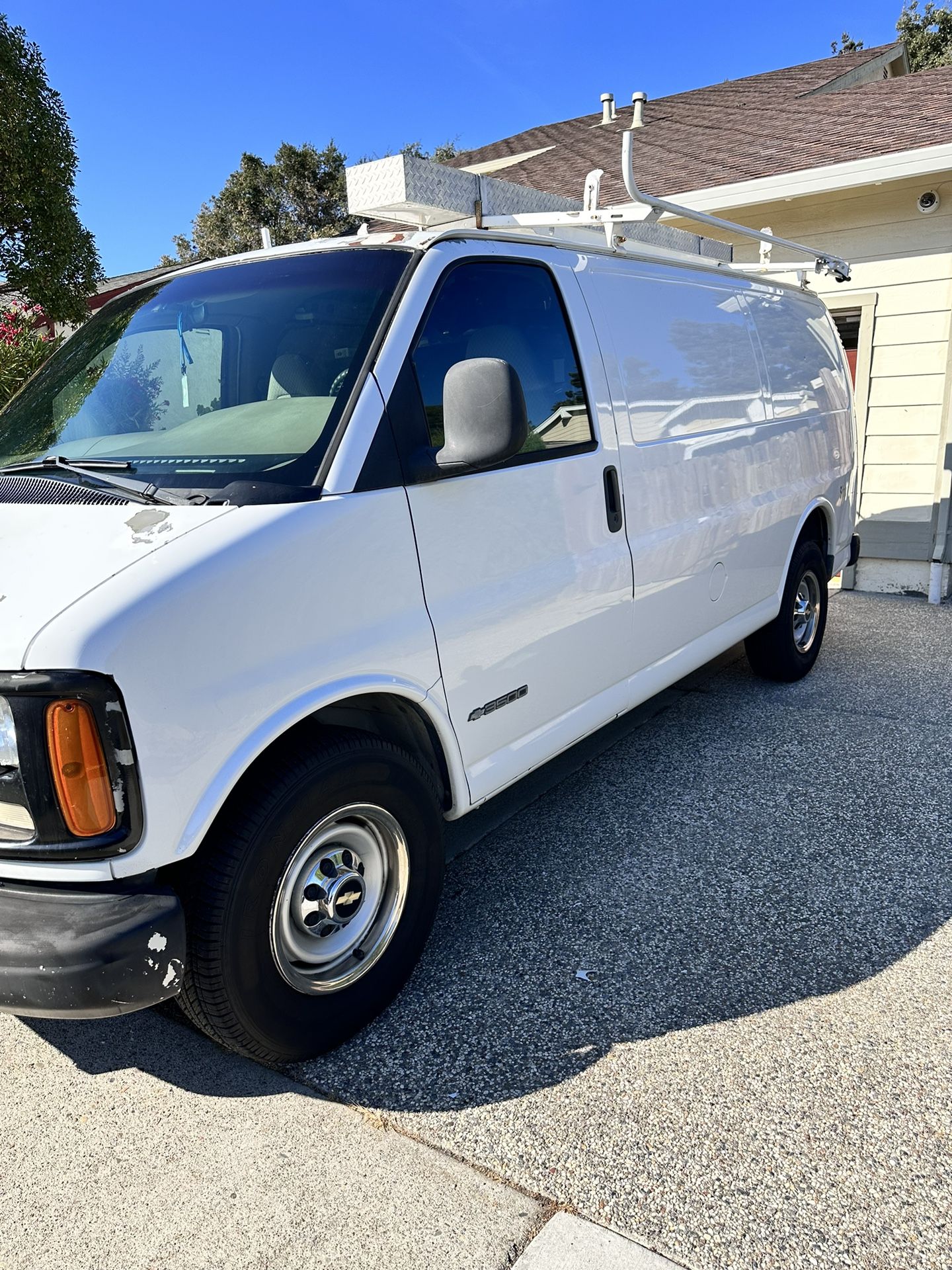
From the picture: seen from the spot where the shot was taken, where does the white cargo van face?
facing the viewer and to the left of the viewer

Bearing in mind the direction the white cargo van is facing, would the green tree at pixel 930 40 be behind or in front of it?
behind

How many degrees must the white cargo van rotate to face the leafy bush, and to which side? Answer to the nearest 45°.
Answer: approximately 90° to its right

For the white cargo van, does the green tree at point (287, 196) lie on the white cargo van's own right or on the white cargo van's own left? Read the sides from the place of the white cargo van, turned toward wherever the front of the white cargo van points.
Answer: on the white cargo van's own right

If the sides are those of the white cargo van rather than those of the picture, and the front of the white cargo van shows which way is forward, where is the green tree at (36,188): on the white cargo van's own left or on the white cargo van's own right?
on the white cargo van's own right
